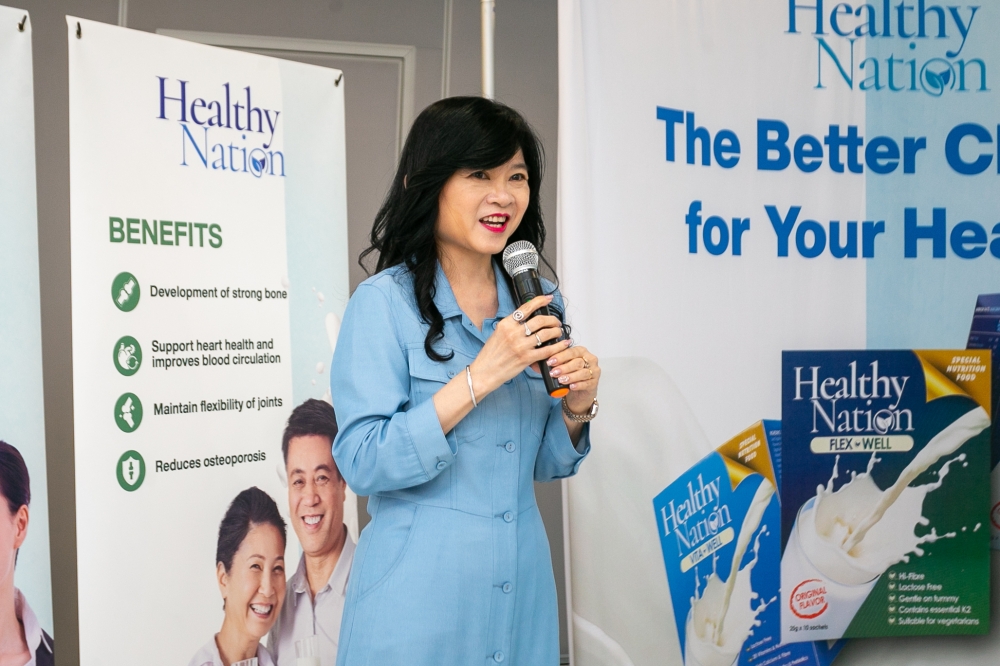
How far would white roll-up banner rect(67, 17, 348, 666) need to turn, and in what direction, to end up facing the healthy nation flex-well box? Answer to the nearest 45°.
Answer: approximately 45° to its left

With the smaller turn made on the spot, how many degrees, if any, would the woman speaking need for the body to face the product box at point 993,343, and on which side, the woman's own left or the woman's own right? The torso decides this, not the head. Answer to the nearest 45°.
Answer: approximately 90° to the woman's own left

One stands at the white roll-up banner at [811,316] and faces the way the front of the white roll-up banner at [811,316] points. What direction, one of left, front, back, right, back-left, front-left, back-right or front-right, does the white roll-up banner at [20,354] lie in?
front-right

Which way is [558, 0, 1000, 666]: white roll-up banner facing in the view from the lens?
facing the viewer

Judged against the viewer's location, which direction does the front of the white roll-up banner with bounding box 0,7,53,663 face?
facing the viewer and to the right of the viewer
